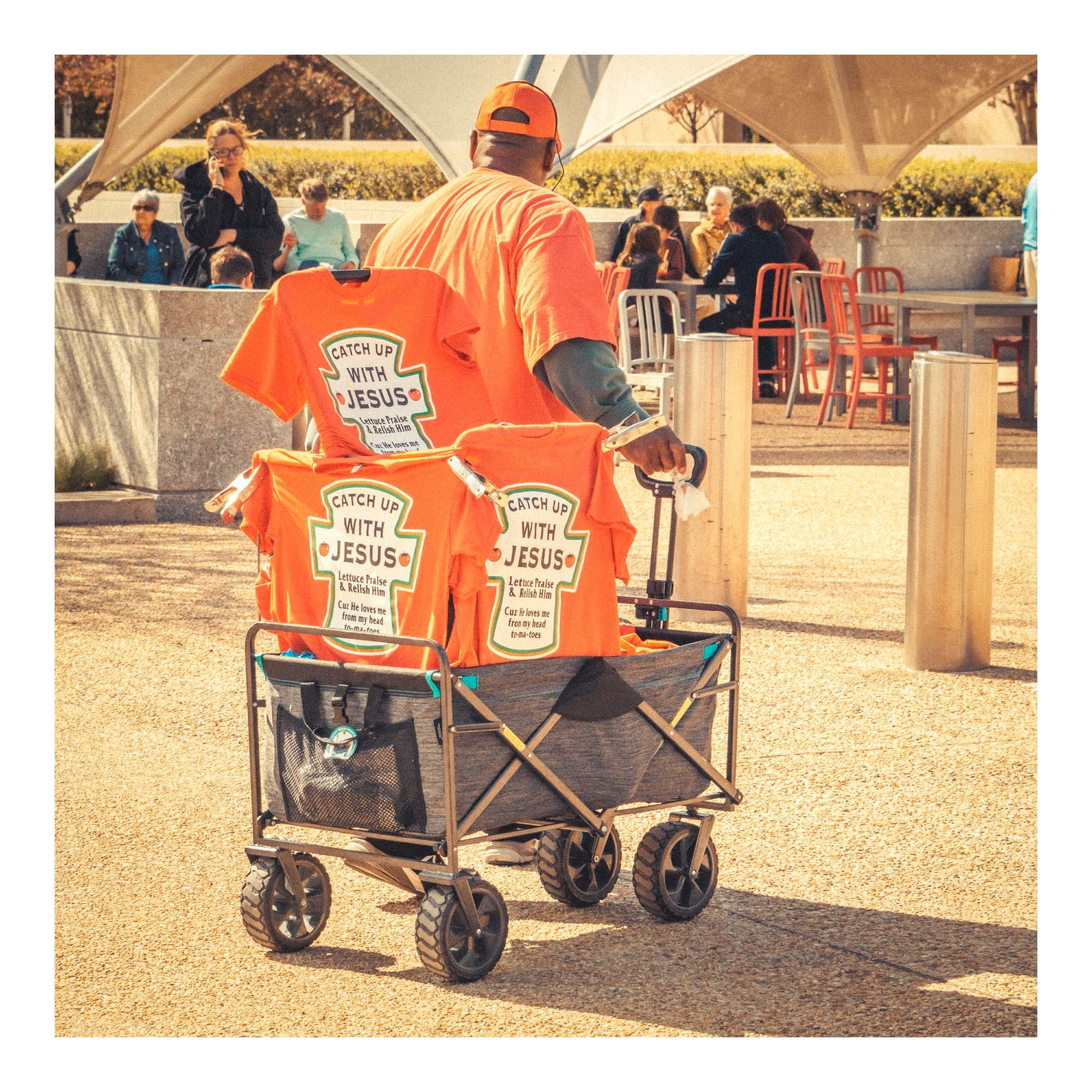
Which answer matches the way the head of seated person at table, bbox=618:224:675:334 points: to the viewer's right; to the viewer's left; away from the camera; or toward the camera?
away from the camera

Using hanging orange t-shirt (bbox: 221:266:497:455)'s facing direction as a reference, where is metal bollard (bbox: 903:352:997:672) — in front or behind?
behind

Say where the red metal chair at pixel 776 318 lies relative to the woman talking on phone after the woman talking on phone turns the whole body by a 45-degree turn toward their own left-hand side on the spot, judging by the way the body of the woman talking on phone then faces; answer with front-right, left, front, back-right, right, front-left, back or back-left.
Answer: left

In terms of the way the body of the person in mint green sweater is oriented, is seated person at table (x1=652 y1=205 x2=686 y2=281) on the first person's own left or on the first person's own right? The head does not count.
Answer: on the first person's own left

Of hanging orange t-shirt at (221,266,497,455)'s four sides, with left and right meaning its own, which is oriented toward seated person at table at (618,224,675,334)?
back

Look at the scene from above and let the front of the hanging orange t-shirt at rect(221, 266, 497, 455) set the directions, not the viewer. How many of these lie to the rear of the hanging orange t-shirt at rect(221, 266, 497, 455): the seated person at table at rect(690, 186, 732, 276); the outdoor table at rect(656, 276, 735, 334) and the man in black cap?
3

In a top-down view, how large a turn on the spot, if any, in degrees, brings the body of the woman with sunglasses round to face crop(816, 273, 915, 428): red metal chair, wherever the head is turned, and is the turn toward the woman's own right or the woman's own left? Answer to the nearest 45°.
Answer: approximately 90° to the woman's own left

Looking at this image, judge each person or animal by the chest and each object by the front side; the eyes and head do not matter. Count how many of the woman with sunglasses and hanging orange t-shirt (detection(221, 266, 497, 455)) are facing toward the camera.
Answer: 2
